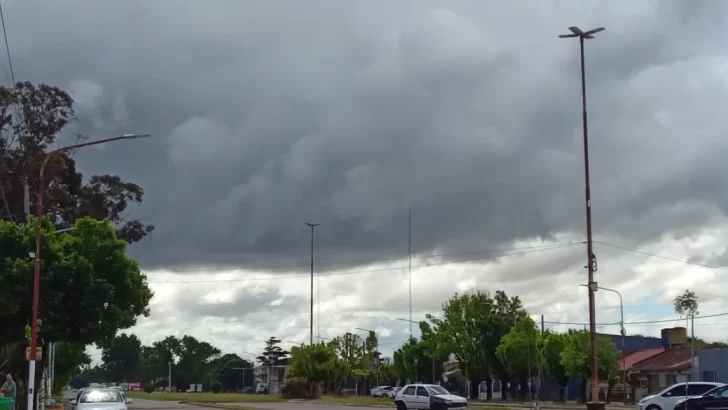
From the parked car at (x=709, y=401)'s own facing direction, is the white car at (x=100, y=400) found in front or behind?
in front

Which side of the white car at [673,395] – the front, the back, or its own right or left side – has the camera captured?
left

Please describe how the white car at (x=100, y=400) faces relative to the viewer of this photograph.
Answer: facing the viewer

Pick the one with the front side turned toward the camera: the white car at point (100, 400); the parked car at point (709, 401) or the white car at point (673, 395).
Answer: the white car at point (100, 400)

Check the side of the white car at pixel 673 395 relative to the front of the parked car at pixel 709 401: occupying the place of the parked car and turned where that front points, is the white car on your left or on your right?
on your right

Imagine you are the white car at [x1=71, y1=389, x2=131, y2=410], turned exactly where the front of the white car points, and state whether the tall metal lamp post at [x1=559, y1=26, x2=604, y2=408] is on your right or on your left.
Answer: on your left

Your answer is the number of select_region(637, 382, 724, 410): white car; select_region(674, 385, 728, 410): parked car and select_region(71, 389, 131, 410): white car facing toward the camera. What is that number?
1

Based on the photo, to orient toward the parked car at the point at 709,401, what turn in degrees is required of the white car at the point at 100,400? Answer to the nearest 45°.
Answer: approximately 90° to its left

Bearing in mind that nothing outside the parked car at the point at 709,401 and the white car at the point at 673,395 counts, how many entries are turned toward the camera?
0

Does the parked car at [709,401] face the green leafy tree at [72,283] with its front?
yes

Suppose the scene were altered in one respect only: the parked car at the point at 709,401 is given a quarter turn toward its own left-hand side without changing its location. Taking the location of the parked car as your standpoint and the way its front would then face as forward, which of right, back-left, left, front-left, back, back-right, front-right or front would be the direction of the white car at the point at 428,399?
back-right

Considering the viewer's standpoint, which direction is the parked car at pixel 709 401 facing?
facing to the left of the viewer
